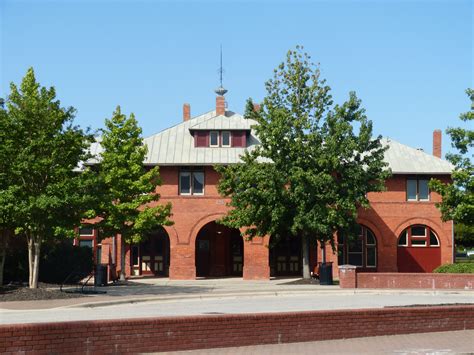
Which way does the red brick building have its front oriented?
toward the camera

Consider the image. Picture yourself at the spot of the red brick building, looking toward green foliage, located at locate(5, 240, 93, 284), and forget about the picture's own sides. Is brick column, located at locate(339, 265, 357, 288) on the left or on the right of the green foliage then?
left

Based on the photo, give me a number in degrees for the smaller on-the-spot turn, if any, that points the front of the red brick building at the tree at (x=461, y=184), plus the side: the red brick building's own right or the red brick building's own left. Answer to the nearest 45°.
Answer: approximately 45° to the red brick building's own left

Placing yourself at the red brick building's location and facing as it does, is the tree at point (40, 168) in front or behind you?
in front

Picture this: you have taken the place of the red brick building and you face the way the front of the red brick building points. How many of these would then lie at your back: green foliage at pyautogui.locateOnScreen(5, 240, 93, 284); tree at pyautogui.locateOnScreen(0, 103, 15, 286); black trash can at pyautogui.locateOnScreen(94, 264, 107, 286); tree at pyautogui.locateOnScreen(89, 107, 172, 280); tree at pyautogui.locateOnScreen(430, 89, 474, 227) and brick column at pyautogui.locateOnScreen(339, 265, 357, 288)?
0

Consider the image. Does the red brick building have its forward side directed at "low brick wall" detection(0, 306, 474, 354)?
yes

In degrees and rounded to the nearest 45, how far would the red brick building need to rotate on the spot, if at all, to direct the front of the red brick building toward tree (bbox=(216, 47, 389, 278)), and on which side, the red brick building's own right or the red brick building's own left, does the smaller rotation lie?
0° — it already faces it

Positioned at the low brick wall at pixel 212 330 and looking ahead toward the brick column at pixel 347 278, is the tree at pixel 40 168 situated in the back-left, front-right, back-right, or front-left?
front-left

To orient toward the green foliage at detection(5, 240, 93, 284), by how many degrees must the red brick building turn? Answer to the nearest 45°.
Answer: approximately 45° to its right

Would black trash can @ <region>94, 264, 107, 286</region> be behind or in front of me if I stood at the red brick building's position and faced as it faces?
in front

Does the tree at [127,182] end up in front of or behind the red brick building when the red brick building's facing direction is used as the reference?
in front

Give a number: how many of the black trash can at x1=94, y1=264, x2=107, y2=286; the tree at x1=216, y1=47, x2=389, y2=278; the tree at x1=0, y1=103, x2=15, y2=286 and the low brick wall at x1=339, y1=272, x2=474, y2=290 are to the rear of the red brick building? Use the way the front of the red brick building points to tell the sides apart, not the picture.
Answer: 0

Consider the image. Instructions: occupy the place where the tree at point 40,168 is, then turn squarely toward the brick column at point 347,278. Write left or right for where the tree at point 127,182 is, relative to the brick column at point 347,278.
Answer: left

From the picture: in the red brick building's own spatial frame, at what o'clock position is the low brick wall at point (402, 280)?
The low brick wall is roughly at 11 o'clock from the red brick building.
